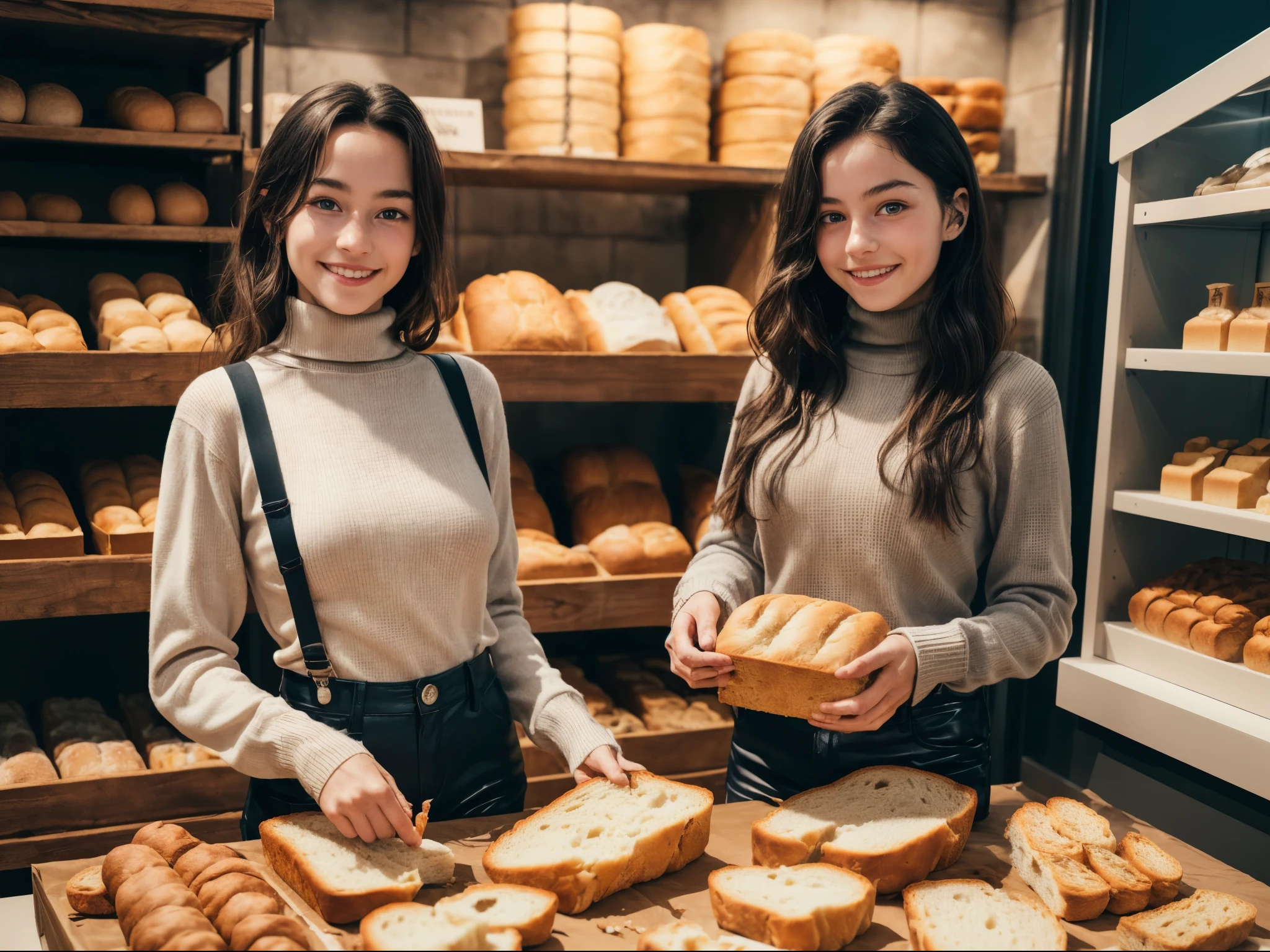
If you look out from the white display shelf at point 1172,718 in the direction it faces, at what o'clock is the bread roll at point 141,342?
The bread roll is roughly at 1 o'clock from the white display shelf.

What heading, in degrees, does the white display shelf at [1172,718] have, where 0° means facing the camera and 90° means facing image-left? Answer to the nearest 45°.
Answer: approximately 45°

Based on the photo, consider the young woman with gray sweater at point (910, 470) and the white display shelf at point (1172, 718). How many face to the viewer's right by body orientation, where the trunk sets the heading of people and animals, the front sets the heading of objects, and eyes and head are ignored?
0

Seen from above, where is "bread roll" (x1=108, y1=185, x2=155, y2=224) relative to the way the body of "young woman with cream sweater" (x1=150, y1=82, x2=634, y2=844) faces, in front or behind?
behind

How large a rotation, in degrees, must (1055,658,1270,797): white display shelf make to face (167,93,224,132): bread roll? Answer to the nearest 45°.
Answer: approximately 45° to its right

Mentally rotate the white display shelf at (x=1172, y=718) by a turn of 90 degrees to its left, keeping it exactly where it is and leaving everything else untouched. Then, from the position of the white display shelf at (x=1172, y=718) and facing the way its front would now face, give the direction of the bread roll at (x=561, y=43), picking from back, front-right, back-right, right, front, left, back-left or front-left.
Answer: back-right

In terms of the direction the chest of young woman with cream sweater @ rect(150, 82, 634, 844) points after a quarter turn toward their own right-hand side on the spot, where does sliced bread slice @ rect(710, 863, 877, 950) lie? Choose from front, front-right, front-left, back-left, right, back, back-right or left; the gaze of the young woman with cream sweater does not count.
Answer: left

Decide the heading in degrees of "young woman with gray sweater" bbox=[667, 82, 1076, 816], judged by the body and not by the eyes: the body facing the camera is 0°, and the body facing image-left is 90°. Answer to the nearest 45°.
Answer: approximately 45°
